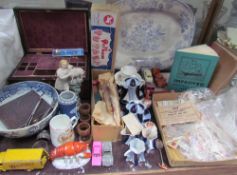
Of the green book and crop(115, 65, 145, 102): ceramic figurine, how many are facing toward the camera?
2

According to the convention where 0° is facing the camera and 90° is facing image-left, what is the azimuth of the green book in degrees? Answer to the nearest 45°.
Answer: approximately 0°
